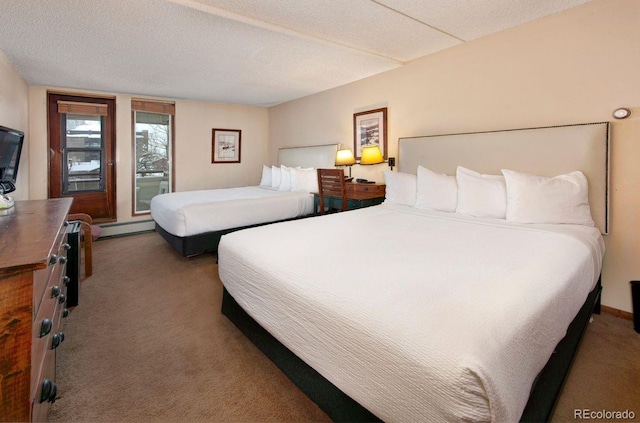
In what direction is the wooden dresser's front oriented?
to the viewer's right

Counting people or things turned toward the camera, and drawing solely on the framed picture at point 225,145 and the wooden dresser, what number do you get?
1

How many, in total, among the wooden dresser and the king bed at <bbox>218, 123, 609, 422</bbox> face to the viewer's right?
1

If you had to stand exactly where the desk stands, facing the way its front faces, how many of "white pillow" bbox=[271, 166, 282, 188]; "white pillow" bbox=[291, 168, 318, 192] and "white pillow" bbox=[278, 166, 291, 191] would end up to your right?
3

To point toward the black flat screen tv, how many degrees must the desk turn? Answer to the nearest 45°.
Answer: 0° — it already faces it

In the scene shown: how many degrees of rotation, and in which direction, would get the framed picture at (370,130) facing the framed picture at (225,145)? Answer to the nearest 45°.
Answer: approximately 90° to its right

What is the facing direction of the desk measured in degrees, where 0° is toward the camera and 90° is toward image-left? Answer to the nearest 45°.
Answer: approximately 45°

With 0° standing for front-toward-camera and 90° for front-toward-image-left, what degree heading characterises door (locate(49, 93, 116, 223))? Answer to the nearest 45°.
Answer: approximately 0°

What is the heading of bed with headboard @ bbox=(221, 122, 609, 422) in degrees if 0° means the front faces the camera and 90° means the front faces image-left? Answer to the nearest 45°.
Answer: approximately 45°
